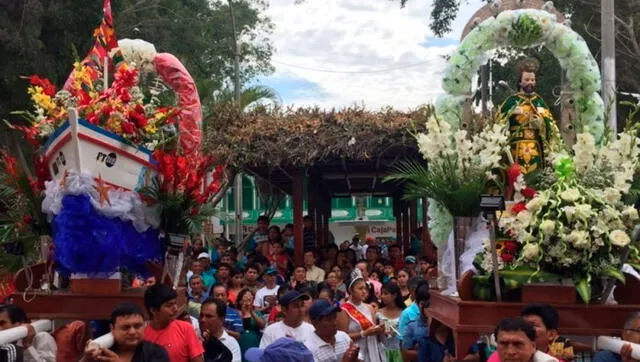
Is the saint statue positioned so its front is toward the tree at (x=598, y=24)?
no

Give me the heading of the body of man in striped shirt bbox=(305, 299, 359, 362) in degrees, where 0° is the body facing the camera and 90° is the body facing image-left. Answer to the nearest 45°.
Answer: approximately 315°

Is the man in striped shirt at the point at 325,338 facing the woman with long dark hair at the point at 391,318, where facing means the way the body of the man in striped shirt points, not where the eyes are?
no

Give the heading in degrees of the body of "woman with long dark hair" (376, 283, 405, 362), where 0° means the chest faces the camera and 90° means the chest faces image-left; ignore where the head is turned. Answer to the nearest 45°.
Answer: approximately 45°

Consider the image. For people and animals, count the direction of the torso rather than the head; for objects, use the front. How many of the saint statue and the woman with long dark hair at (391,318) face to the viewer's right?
0

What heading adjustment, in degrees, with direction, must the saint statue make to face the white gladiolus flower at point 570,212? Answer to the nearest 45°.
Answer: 0° — it already faces it

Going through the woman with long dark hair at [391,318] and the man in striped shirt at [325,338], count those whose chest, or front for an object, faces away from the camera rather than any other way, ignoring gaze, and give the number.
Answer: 0

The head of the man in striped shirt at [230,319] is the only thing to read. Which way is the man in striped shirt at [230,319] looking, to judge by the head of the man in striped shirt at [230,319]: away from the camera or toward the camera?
toward the camera

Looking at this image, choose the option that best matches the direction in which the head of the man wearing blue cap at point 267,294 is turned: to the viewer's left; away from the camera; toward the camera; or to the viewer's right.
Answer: toward the camera

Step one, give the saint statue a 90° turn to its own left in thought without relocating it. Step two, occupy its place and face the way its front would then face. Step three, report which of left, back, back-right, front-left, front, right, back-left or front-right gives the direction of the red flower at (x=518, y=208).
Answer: right

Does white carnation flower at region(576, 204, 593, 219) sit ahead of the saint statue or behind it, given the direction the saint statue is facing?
ahead
